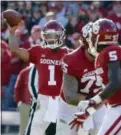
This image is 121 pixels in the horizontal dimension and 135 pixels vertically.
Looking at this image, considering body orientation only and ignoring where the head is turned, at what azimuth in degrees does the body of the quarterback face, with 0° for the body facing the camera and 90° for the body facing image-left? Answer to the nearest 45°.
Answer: approximately 0°

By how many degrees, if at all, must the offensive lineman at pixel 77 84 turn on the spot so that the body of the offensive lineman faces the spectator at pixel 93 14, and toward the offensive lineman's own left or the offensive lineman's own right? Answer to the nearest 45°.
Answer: approximately 135° to the offensive lineman's own left

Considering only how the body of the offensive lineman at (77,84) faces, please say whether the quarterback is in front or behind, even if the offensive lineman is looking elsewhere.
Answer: behind

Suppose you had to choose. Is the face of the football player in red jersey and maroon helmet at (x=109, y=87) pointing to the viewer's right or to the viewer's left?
to the viewer's left

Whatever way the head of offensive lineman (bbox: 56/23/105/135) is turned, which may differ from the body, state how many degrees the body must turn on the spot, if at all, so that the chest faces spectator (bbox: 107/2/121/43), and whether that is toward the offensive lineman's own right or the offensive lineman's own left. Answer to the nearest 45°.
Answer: approximately 135° to the offensive lineman's own left

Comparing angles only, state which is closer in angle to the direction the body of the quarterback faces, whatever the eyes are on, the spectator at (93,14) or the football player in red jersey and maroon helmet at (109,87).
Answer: the football player in red jersey and maroon helmet

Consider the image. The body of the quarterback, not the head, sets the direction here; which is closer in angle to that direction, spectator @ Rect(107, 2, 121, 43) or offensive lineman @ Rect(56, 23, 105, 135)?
the offensive lineman
